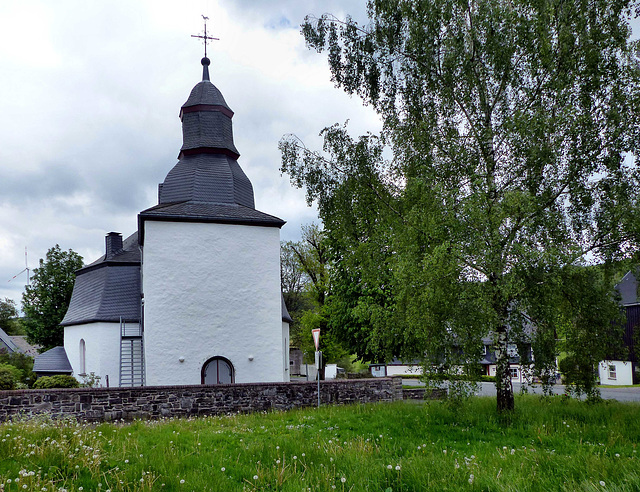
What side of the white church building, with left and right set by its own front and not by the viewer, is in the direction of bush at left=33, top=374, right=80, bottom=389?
right

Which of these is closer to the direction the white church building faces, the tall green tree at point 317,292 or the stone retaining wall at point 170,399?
the stone retaining wall

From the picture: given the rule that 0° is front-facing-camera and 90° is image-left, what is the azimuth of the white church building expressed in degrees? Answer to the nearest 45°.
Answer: approximately 0°

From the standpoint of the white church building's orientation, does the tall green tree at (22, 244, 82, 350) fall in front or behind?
behind

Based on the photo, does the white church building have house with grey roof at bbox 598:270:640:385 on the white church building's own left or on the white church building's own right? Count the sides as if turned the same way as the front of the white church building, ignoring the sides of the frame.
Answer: on the white church building's own left

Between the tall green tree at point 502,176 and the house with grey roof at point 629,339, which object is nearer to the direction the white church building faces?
the tall green tree
